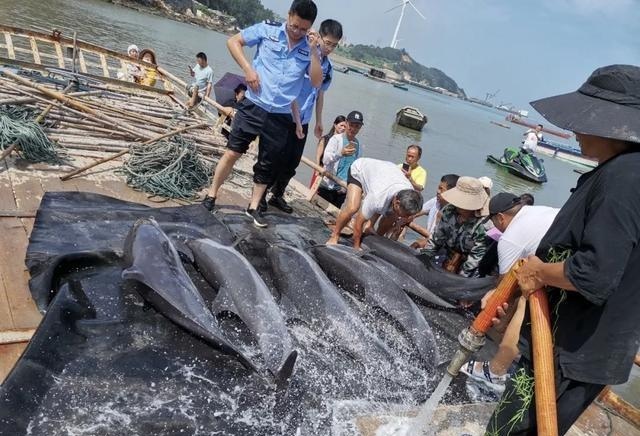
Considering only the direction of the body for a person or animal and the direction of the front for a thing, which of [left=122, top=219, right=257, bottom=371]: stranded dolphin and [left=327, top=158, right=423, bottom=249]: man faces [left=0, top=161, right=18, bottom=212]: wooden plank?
the stranded dolphin

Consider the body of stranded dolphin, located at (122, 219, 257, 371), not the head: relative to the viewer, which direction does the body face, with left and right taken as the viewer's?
facing away from the viewer and to the left of the viewer

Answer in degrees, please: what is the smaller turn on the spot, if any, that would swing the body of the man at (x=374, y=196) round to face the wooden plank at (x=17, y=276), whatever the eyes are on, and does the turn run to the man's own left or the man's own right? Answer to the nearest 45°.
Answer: approximately 90° to the man's own right

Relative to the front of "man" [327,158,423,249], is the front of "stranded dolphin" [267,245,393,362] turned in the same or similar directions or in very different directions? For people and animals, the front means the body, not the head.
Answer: very different directions

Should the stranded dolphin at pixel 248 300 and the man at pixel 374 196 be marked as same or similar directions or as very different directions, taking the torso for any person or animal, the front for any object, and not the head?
very different directions

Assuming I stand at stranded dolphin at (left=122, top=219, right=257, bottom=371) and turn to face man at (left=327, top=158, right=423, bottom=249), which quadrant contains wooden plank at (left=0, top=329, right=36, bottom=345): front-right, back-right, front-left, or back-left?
back-left

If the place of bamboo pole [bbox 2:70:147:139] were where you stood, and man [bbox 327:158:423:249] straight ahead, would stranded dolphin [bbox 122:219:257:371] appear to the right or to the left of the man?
right

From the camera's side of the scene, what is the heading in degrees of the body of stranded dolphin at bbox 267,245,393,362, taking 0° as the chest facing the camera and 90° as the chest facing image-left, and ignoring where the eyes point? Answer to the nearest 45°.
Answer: approximately 135°
